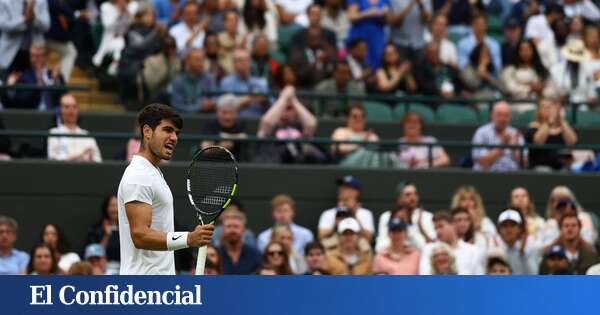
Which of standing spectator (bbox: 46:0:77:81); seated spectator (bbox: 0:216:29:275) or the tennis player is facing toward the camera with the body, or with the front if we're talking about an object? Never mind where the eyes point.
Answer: the seated spectator

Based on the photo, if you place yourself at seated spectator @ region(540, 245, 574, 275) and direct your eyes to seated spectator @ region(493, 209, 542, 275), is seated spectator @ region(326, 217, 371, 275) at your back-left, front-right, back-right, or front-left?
front-left

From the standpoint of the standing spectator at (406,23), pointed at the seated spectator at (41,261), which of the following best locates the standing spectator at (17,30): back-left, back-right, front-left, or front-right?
front-right

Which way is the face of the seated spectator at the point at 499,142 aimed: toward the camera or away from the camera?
toward the camera

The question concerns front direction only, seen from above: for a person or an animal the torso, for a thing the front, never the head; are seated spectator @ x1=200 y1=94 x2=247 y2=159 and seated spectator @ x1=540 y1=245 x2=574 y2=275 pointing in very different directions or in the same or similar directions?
same or similar directions

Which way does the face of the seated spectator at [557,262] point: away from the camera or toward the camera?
toward the camera

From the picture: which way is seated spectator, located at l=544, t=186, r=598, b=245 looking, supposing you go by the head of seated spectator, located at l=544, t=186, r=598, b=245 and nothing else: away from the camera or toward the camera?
toward the camera

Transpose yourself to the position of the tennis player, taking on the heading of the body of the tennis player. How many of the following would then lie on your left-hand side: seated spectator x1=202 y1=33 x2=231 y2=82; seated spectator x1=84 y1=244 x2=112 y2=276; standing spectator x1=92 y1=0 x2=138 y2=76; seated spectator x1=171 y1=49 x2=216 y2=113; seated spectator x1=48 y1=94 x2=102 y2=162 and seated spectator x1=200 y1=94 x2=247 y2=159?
6

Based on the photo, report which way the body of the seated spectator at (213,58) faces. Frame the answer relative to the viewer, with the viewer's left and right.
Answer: facing the viewer

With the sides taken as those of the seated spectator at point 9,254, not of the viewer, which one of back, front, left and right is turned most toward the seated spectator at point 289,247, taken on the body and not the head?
left

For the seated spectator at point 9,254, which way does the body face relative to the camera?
toward the camera

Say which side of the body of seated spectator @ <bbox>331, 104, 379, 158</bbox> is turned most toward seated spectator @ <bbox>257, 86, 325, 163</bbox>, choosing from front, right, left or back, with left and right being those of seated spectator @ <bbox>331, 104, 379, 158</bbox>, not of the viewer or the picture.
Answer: right

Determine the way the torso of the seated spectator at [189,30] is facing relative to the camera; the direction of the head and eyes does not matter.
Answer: toward the camera
